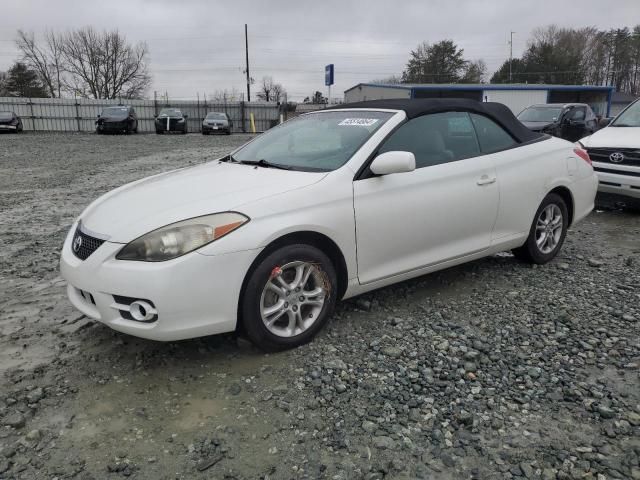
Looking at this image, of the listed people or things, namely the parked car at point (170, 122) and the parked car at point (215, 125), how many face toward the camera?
2

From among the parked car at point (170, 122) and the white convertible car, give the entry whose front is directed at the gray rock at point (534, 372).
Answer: the parked car

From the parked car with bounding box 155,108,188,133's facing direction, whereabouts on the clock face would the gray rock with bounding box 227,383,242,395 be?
The gray rock is roughly at 12 o'clock from the parked car.

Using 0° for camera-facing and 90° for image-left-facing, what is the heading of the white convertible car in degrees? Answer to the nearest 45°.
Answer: approximately 45°

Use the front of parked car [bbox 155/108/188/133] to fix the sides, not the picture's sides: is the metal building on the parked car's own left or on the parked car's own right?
on the parked car's own left

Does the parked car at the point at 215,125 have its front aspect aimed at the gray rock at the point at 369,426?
yes

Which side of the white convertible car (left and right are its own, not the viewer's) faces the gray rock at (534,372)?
left

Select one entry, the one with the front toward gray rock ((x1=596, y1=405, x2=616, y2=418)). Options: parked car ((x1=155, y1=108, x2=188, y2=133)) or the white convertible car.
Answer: the parked car

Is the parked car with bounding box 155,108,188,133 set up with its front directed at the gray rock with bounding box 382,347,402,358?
yes

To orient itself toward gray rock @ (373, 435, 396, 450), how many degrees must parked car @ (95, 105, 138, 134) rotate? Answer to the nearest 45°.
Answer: approximately 45° to its left
